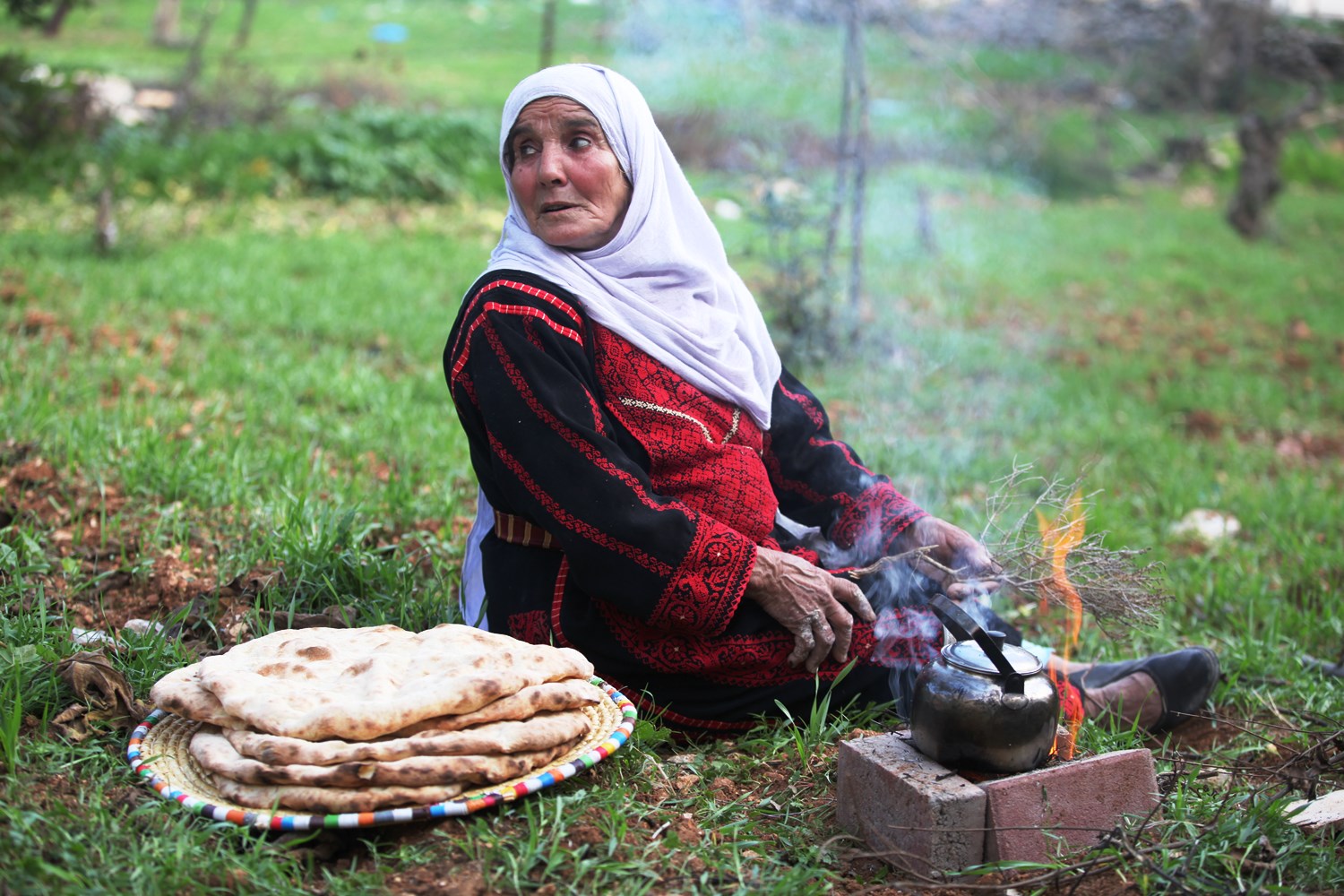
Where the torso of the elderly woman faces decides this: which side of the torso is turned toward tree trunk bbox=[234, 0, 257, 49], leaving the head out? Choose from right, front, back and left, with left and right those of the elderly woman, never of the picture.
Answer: back

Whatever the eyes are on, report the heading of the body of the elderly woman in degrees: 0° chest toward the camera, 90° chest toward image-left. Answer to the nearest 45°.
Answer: approximately 315°

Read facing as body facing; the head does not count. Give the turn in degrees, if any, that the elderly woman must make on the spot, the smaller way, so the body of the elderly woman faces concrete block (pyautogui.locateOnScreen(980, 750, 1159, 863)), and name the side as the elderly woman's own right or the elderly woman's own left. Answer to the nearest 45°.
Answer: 0° — they already face it

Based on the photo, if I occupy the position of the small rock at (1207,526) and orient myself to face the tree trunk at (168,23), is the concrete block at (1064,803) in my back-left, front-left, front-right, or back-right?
back-left

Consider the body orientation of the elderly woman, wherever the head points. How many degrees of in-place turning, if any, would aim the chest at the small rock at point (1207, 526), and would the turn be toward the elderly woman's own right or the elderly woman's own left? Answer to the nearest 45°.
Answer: approximately 90° to the elderly woman's own left

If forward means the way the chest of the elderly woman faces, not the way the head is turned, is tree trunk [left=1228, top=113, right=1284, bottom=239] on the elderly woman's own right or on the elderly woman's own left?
on the elderly woman's own left

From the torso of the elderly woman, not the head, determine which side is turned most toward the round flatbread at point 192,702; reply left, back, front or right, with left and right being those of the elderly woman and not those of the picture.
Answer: right

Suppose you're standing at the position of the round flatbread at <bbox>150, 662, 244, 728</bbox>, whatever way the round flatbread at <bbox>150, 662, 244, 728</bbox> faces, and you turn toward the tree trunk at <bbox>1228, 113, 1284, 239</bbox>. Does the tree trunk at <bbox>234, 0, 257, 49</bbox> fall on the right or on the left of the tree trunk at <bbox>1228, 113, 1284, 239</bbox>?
left

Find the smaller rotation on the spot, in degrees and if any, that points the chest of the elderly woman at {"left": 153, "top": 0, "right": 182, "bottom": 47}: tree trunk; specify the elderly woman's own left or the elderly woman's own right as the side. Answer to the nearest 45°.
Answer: approximately 180°

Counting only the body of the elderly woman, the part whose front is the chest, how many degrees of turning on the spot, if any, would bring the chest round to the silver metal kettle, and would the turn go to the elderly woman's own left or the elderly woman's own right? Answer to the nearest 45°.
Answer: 0° — they already face it

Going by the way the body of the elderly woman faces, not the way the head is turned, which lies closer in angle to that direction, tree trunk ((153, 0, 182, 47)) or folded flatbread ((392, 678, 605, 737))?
the folded flatbread

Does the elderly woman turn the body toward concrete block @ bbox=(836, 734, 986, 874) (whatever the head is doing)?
yes

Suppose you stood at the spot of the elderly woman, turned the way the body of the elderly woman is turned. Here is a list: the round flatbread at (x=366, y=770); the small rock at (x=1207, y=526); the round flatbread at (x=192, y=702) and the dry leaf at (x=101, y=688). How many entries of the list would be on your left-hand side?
1
